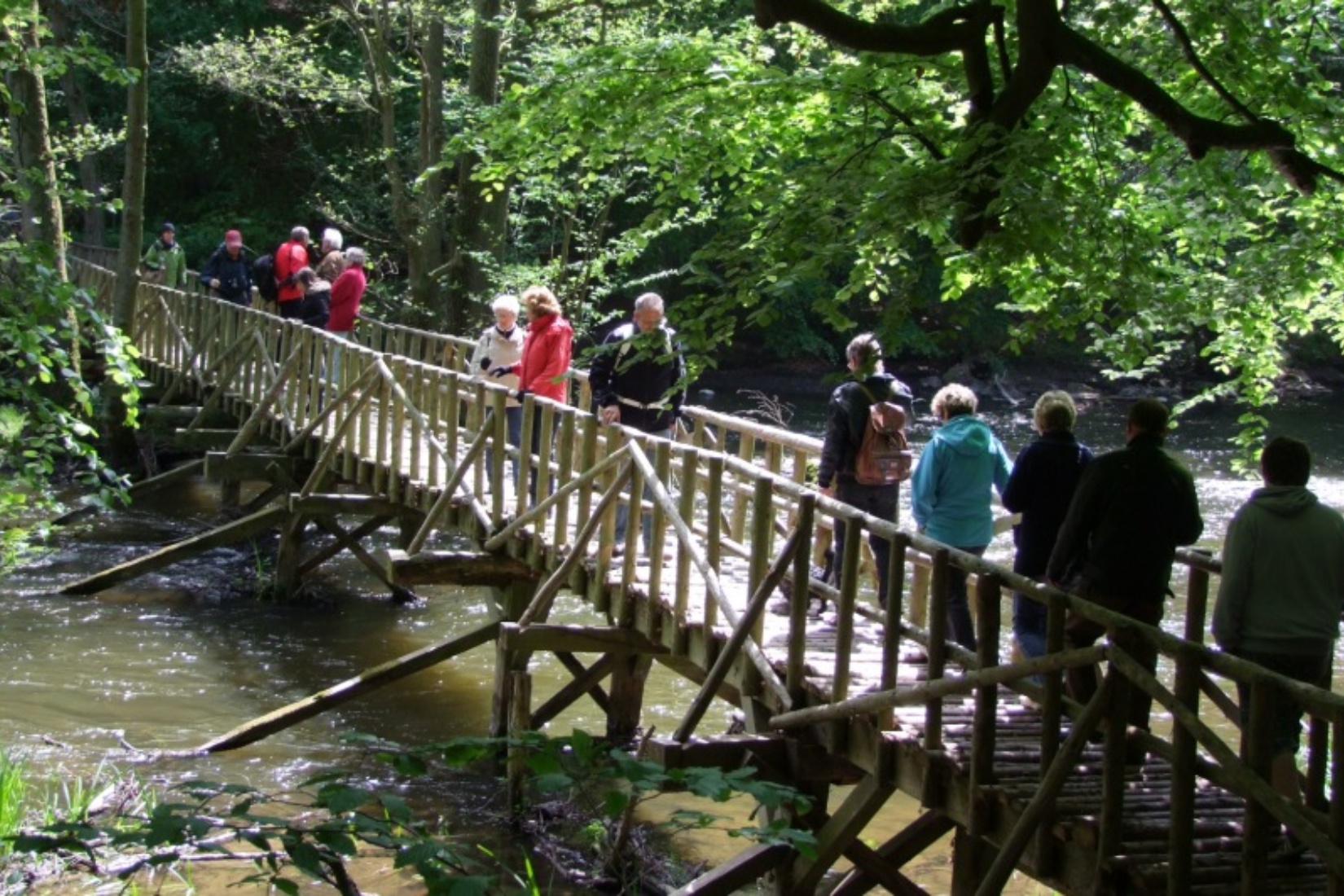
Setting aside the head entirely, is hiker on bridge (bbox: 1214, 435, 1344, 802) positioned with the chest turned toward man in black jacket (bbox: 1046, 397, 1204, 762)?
no

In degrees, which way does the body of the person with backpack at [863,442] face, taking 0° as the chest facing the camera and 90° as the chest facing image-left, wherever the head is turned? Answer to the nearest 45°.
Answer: approximately 135°

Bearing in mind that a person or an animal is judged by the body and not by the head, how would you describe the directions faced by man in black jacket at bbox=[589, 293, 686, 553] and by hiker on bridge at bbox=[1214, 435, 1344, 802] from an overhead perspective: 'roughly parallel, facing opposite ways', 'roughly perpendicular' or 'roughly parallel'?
roughly parallel, facing opposite ways

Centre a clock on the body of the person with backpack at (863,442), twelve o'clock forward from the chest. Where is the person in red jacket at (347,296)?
The person in red jacket is roughly at 12 o'clock from the person with backpack.

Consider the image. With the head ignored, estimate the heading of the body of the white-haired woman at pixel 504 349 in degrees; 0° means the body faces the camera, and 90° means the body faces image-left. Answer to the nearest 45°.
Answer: approximately 0°

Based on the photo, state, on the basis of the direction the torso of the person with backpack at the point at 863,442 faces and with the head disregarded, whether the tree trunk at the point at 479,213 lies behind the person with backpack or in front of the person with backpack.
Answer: in front

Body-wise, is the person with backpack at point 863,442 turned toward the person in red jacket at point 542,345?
yes

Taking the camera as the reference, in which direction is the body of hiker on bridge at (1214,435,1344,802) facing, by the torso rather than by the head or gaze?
away from the camera

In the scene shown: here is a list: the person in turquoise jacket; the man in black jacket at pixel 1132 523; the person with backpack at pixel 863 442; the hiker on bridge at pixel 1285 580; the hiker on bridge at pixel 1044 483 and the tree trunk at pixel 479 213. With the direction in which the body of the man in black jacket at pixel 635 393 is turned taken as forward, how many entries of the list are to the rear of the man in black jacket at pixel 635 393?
1

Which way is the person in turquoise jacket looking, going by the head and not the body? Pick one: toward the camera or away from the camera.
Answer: away from the camera

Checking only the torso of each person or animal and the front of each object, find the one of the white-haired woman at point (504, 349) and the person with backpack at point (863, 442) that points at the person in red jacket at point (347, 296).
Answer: the person with backpack

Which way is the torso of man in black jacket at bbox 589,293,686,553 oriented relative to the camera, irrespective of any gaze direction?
toward the camera

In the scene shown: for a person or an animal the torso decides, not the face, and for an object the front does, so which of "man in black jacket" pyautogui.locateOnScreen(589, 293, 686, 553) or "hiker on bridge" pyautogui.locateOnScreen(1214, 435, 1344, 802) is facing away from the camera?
the hiker on bridge

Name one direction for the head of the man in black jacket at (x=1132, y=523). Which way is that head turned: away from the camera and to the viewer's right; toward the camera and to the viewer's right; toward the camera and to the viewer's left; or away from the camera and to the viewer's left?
away from the camera and to the viewer's left

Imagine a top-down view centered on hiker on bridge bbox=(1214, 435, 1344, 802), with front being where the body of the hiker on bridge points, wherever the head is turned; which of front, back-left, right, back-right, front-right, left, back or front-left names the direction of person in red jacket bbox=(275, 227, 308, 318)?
front-left

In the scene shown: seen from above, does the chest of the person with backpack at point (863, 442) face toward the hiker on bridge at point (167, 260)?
yes

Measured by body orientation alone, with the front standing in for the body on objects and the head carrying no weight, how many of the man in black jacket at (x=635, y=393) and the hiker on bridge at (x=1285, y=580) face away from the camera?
1

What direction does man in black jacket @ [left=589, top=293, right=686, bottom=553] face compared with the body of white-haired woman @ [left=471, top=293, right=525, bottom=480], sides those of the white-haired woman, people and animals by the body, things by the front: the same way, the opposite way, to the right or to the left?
the same way

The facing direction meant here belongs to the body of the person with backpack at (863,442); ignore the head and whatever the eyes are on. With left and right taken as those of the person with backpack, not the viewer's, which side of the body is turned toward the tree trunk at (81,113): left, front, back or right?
front

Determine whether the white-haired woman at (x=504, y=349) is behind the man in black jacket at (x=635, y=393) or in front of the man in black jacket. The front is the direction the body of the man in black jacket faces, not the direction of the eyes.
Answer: behind

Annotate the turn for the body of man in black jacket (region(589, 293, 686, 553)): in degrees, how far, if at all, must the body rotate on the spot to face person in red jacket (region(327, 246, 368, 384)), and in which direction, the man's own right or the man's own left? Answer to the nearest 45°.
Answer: approximately 135° to the man's own right
